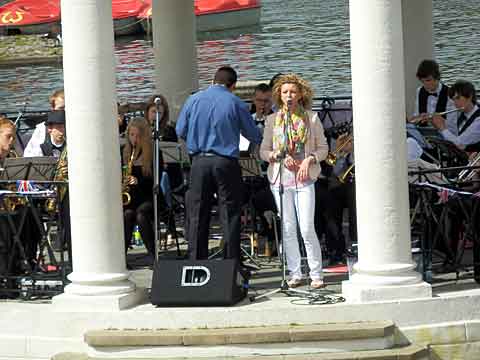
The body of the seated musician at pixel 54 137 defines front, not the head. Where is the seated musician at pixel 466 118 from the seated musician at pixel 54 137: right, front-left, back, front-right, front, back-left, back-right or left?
front-left

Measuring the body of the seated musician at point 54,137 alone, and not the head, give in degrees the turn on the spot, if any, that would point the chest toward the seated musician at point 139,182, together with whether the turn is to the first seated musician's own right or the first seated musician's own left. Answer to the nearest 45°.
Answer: approximately 45° to the first seated musician's own left

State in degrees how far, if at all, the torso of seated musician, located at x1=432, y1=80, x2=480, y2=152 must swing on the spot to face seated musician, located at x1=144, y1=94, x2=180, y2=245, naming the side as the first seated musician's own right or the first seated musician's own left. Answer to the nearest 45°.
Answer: approximately 45° to the first seated musician's own right

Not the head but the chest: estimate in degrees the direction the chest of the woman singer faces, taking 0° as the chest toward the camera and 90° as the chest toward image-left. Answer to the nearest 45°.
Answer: approximately 0°

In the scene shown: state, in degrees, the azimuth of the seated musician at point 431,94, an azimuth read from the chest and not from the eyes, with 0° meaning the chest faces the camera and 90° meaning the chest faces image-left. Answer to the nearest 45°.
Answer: approximately 45°

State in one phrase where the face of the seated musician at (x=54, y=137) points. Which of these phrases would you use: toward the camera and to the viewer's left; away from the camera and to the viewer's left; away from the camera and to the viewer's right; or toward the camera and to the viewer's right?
toward the camera and to the viewer's right

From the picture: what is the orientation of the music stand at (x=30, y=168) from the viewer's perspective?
away from the camera

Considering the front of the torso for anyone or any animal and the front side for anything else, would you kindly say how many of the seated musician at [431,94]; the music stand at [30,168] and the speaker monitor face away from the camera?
2

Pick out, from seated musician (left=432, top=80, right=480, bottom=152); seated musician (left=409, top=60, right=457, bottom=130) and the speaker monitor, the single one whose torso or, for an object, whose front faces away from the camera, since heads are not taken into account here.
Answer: the speaker monitor

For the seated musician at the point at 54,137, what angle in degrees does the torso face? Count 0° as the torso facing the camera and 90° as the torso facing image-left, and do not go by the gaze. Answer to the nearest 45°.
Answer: approximately 315°
